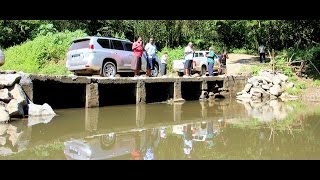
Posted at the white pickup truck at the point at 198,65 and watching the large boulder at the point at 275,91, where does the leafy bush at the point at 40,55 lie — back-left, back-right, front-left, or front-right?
back-right

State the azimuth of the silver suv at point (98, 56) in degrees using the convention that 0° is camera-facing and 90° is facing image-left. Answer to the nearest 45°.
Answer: approximately 225°

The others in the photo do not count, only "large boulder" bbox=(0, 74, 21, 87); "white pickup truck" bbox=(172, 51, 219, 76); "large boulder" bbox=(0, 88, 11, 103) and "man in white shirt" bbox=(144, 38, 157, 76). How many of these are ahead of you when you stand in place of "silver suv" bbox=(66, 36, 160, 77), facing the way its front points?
2

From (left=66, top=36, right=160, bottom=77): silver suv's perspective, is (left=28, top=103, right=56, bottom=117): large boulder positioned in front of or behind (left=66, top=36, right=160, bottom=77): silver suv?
behind

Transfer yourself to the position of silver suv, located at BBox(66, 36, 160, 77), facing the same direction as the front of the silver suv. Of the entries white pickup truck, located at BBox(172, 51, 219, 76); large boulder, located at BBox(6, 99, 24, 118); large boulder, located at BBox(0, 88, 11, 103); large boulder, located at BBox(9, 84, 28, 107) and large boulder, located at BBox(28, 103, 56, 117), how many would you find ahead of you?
1
